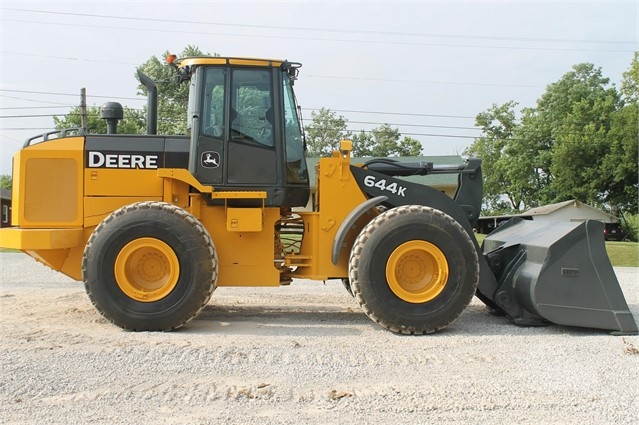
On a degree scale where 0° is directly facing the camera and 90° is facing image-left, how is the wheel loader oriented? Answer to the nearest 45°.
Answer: approximately 270°
